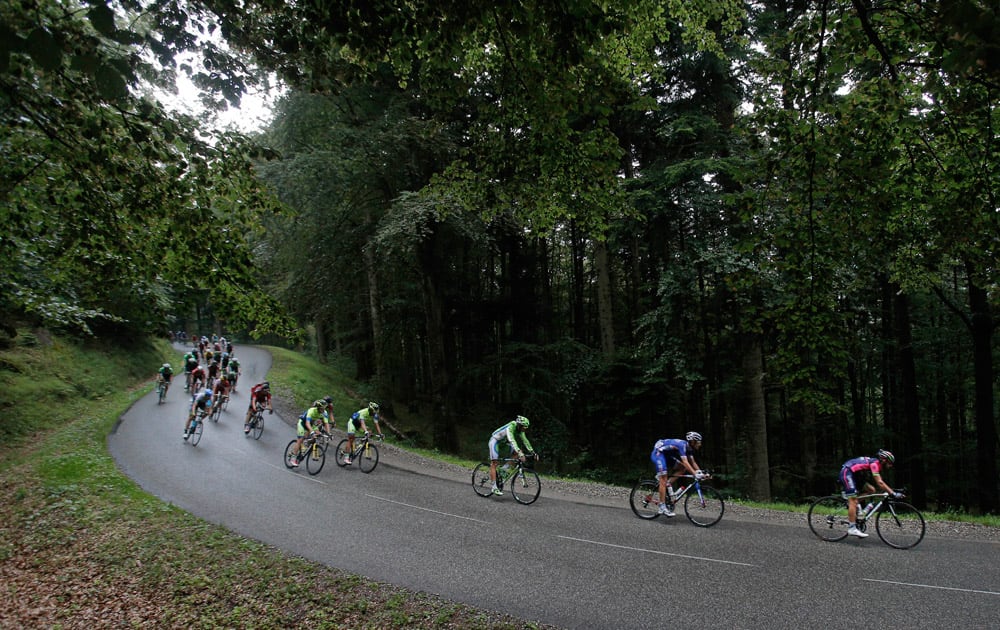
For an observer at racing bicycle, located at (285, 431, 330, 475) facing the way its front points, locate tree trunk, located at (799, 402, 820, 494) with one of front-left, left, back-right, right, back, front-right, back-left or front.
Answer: front-left

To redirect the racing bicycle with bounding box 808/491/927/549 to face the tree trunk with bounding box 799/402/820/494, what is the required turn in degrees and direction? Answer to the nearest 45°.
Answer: approximately 90° to its left

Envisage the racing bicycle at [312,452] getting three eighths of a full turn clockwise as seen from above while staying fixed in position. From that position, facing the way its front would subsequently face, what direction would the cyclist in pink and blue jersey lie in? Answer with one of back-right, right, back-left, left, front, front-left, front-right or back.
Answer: back-left

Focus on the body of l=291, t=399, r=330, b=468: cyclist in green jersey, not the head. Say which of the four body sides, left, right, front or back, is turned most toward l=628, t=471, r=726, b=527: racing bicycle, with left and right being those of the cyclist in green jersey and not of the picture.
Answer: front

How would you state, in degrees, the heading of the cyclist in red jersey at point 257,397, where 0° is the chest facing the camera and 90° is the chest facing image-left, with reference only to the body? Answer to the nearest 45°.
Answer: approximately 315°

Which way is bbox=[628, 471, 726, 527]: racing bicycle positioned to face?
to the viewer's right

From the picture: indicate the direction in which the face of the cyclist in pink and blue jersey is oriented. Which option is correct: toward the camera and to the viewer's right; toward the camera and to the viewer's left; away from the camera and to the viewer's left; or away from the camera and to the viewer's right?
toward the camera and to the viewer's right

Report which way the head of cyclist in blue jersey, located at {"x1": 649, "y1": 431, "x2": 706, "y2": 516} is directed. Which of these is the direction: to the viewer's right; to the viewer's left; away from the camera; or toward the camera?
to the viewer's right

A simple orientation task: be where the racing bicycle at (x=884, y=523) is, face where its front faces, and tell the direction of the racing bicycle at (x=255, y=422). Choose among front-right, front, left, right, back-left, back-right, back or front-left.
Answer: back

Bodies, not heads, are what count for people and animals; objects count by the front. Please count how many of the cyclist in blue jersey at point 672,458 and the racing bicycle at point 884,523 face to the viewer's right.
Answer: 2

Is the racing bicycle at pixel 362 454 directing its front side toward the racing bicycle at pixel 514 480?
yes

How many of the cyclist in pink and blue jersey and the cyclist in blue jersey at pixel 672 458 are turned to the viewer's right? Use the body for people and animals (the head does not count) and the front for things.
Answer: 2

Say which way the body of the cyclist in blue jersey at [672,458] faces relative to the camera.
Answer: to the viewer's right

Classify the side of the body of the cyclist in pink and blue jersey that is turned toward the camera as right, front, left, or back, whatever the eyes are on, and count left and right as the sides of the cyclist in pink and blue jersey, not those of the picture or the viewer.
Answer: right

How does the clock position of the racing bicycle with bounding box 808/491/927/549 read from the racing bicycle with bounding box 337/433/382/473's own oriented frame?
the racing bicycle with bounding box 808/491/927/549 is roughly at 12 o'clock from the racing bicycle with bounding box 337/433/382/473.

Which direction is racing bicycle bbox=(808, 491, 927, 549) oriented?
to the viewer's right
